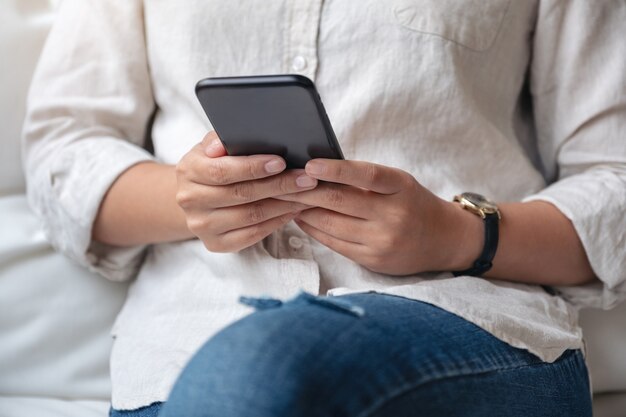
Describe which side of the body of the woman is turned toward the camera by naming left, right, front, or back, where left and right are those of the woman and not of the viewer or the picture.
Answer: front

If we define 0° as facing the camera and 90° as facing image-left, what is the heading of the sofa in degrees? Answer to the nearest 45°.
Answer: approximately 0°
